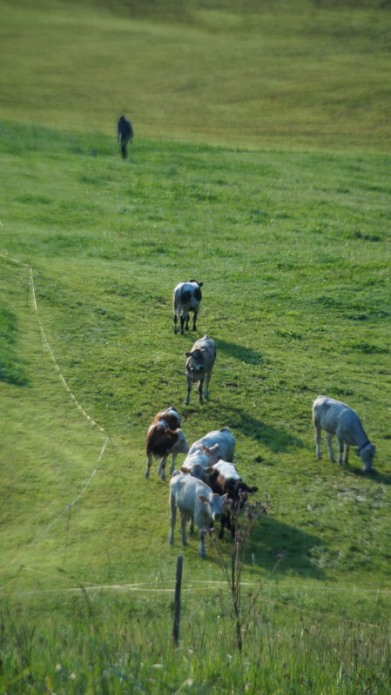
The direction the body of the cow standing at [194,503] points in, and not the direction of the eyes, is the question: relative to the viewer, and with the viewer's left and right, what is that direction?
facing the viewer and to the right of the viewer

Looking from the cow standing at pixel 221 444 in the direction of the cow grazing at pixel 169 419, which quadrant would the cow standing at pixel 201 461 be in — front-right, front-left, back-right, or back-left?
back-left

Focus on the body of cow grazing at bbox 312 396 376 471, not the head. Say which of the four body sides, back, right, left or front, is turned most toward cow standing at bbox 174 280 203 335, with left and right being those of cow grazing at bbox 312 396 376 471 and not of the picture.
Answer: back

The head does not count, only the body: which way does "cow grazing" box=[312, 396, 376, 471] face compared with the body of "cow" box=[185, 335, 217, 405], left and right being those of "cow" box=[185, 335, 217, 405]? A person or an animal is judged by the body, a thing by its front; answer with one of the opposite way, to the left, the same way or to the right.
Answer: to the left

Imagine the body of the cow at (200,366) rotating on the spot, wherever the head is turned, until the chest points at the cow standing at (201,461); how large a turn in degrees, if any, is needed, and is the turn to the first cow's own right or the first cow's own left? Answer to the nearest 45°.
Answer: approximately 45° to the first cow's own left

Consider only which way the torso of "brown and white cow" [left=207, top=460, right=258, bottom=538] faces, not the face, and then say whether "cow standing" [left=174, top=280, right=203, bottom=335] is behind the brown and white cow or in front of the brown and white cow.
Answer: behind

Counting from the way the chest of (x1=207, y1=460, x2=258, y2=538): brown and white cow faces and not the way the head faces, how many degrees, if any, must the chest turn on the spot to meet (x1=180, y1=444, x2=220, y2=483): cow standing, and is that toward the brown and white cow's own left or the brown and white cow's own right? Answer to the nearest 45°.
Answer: approximately 180°

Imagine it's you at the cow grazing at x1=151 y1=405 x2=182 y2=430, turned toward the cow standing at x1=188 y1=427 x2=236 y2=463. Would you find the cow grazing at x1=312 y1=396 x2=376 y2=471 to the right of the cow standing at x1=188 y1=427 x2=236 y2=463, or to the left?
left
